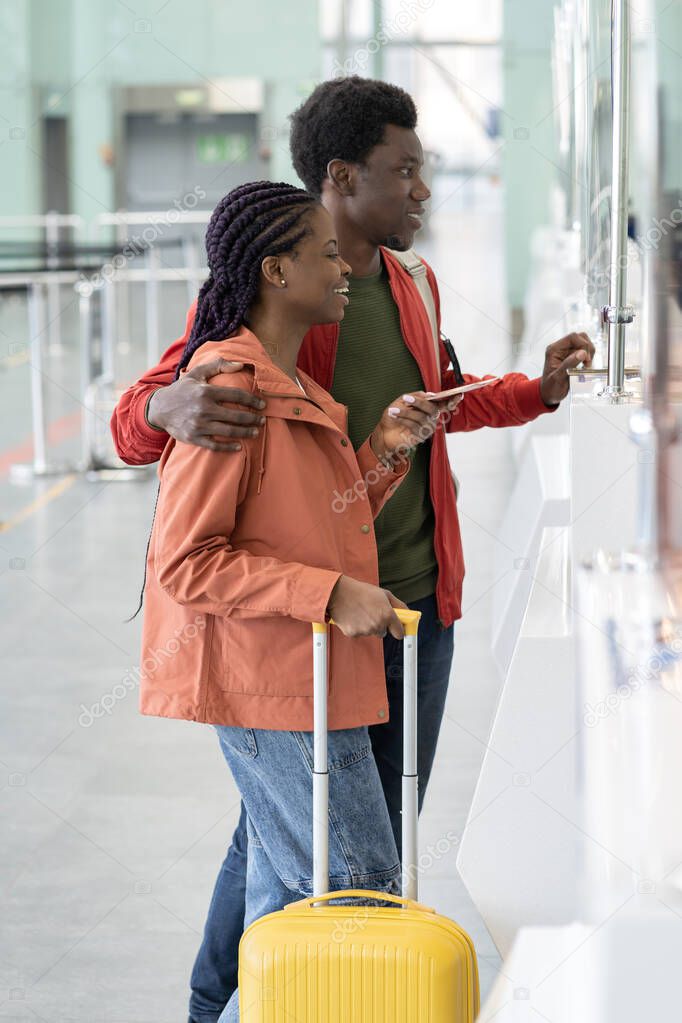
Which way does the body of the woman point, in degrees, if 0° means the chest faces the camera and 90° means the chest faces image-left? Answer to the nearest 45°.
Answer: approximately 270°

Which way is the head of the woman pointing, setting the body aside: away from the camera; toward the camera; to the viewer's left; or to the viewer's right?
to the viewer's right

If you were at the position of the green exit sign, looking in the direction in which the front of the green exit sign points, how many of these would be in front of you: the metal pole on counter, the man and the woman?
3

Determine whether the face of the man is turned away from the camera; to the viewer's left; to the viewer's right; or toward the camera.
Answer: to the viewer's right

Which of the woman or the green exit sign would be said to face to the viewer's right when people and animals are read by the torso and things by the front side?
the woman

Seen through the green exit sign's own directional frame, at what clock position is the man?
The man is roughly at 12 o'clock from the green exit sign.

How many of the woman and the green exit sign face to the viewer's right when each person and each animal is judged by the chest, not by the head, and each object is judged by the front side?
1

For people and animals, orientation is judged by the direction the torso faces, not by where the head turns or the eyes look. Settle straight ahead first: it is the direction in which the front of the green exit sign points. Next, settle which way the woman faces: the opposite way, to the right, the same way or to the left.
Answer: to the left

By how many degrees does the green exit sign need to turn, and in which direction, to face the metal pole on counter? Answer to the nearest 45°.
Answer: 0° — it already faces it
